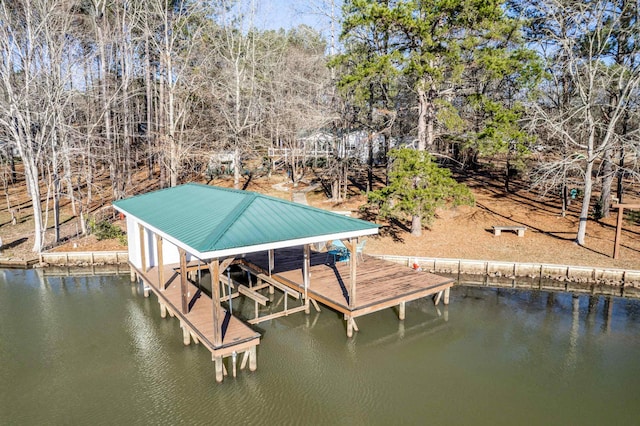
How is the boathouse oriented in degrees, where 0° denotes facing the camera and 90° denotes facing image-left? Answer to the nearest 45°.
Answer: approximately 315°

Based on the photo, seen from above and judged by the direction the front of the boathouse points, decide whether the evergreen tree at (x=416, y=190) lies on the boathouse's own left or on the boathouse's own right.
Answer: on the boathouse's own left

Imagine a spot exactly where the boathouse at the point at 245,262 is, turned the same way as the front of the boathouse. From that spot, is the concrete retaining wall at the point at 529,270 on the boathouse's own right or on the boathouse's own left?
on the boathouse's own left

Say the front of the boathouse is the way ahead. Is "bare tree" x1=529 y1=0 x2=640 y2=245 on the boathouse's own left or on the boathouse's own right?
on the boathouse's own left
